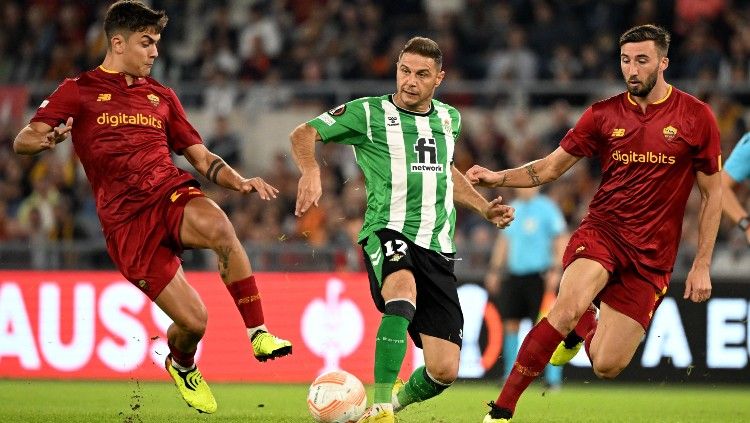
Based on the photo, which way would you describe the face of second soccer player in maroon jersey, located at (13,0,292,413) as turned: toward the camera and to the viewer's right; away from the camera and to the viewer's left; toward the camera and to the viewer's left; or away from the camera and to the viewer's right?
toward the camera and to the viewer's right

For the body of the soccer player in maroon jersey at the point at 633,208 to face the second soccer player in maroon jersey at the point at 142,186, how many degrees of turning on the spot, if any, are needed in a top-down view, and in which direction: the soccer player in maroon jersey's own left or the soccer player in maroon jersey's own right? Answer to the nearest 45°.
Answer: approximately 45° to the soccer player in maroon jersey's own right

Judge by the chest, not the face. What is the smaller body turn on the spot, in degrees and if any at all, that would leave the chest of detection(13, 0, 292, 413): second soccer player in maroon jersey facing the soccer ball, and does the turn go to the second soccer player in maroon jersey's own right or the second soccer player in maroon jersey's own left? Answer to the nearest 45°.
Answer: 0° — they already face it

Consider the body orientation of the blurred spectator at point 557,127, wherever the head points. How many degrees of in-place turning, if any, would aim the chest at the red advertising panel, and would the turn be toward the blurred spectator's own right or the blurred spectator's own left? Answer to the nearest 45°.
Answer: approximately 45° to the blurred spectator's own right

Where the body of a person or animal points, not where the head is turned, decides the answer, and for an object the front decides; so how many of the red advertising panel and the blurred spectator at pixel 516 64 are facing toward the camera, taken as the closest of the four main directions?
2

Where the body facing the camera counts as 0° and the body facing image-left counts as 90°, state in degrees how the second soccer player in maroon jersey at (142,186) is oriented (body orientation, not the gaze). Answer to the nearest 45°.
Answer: approximately 315°

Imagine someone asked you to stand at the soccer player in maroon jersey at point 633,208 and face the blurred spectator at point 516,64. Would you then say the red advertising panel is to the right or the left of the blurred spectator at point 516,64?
left

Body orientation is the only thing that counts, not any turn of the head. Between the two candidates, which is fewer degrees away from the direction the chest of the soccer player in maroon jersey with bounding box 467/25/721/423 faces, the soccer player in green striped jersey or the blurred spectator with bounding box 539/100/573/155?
the soccer player in green striped jersey
